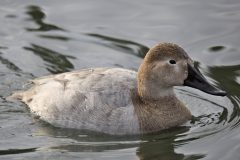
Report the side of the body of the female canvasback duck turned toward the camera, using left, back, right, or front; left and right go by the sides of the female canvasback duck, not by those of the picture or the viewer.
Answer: right
